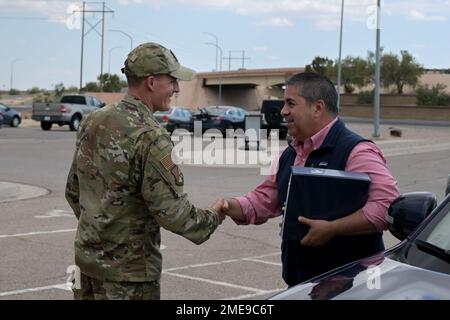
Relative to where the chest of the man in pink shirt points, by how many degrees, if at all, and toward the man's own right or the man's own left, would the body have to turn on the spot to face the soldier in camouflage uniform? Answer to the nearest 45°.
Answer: approximately 45° to the man's own right

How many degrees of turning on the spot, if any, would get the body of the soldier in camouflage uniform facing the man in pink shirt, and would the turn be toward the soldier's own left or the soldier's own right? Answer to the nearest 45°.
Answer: approximately 45° to the soldier's own right

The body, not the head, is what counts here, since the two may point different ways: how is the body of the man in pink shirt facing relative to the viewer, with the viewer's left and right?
facing the viewer and to the left of the viewer

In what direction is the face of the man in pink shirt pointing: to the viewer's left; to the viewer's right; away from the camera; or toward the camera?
to the viewer's left

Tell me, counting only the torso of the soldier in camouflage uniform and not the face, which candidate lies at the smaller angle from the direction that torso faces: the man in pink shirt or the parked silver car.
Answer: the man in pink shirt

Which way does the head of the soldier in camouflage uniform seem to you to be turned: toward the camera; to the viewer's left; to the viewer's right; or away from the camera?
to the viewer's right

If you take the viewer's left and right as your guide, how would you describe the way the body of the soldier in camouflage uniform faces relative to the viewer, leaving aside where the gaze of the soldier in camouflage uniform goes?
facing away from the viewer and to the right of the viewer

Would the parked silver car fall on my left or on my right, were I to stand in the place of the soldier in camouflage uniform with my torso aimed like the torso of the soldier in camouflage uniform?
on my right

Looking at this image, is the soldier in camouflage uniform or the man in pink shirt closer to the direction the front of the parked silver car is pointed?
the soldier in camouflage uniform

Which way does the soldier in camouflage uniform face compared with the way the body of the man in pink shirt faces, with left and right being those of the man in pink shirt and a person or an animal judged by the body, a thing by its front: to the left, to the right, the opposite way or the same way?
the opposite way
